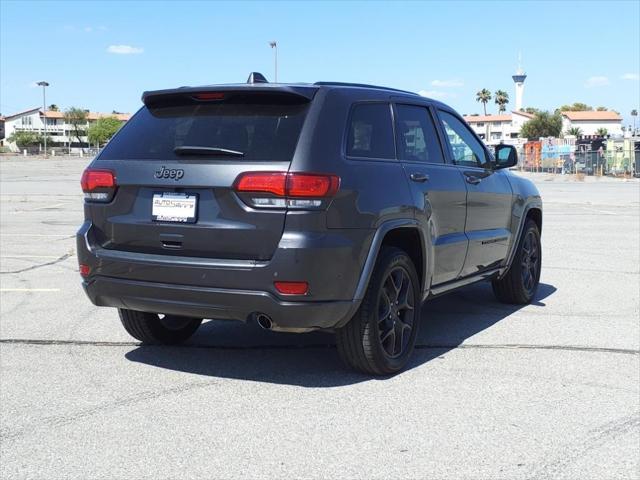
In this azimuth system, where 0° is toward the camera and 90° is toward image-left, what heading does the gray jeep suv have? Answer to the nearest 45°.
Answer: approximately 225°
